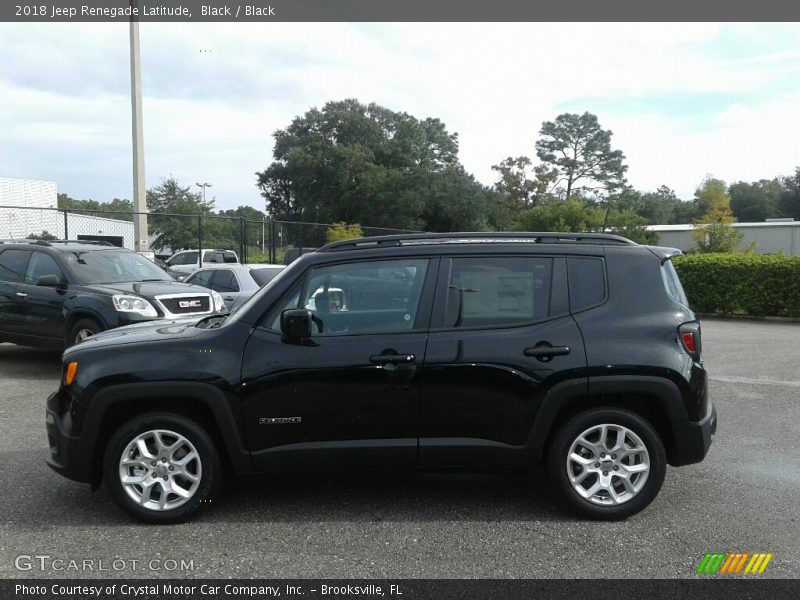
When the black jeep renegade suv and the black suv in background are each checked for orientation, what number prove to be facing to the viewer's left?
1

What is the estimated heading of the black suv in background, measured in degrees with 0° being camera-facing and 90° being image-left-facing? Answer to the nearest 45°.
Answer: approximately 315°

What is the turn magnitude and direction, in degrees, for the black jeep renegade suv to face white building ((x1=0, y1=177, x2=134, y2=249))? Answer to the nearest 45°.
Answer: approximately 45° to its right

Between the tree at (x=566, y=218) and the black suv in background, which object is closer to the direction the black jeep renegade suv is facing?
the black suv in background

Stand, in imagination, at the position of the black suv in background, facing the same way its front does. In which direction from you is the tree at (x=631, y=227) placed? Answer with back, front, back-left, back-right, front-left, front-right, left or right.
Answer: left

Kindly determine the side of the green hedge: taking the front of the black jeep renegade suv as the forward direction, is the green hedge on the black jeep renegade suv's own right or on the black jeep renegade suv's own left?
on the black jeep renegade suv's own right

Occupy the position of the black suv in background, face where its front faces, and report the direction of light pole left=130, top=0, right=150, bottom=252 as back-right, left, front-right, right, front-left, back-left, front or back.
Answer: back-left

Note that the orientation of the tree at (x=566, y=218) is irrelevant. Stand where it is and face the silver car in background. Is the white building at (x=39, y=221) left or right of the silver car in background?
right

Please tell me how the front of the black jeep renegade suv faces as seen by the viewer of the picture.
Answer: facing to the left of the viewer

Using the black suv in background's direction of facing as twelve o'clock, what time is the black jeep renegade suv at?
The black jeep renegade suv is roughly at 1 o'clock from the black suv in background.

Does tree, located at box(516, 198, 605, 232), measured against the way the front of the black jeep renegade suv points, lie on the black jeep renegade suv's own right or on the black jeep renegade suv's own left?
on the black jeep renegade suv's own right

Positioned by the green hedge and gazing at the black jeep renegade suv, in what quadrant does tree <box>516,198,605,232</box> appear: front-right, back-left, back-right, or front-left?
back-right

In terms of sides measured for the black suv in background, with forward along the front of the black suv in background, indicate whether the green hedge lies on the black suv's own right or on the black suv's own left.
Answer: on the black suv's own left

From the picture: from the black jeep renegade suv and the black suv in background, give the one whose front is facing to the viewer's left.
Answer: the black jeep renegade suv

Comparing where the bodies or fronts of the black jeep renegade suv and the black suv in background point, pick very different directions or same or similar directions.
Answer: very different directions

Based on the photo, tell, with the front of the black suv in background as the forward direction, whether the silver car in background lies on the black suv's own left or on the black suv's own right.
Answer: on the black suv's own left
